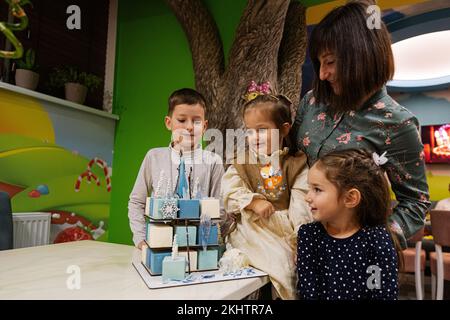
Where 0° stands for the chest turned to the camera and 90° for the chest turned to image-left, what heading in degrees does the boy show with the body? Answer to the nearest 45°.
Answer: approximately 0°

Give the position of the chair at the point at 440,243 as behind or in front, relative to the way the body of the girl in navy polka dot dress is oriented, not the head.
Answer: behind

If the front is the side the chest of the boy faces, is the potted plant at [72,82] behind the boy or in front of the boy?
behind

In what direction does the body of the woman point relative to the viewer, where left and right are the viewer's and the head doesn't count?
facing the viewer and to the left of the viewer

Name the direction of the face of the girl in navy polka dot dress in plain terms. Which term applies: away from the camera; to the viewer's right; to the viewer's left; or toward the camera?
to the viewer's left

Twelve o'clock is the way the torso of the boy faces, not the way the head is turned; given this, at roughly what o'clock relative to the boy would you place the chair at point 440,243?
The chair is roughly at 8 o'clock from the boy.

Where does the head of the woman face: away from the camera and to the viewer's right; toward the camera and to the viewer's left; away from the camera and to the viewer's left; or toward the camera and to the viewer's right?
toward the camera and to the viewer's left

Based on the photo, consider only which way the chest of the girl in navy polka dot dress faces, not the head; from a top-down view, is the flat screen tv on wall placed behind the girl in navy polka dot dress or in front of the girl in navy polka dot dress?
behind

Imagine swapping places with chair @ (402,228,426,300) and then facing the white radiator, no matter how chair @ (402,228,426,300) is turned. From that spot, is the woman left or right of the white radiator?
left

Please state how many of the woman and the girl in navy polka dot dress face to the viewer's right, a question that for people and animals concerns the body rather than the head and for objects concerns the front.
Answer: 0

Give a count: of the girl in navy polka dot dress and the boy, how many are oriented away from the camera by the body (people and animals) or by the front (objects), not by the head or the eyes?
0
